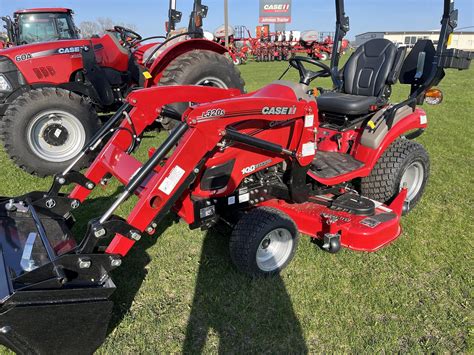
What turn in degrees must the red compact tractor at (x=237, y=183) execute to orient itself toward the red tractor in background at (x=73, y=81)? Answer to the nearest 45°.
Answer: approximately 90° to its right

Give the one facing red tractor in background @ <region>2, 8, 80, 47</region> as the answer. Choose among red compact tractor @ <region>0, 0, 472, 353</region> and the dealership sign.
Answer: the dealership sign

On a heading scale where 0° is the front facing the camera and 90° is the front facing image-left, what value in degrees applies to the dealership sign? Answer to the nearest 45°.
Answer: approximately 0°

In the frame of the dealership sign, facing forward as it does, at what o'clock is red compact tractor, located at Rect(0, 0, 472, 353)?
The red compact tractor is roughly at 12 o'clock from the dealership sign.
